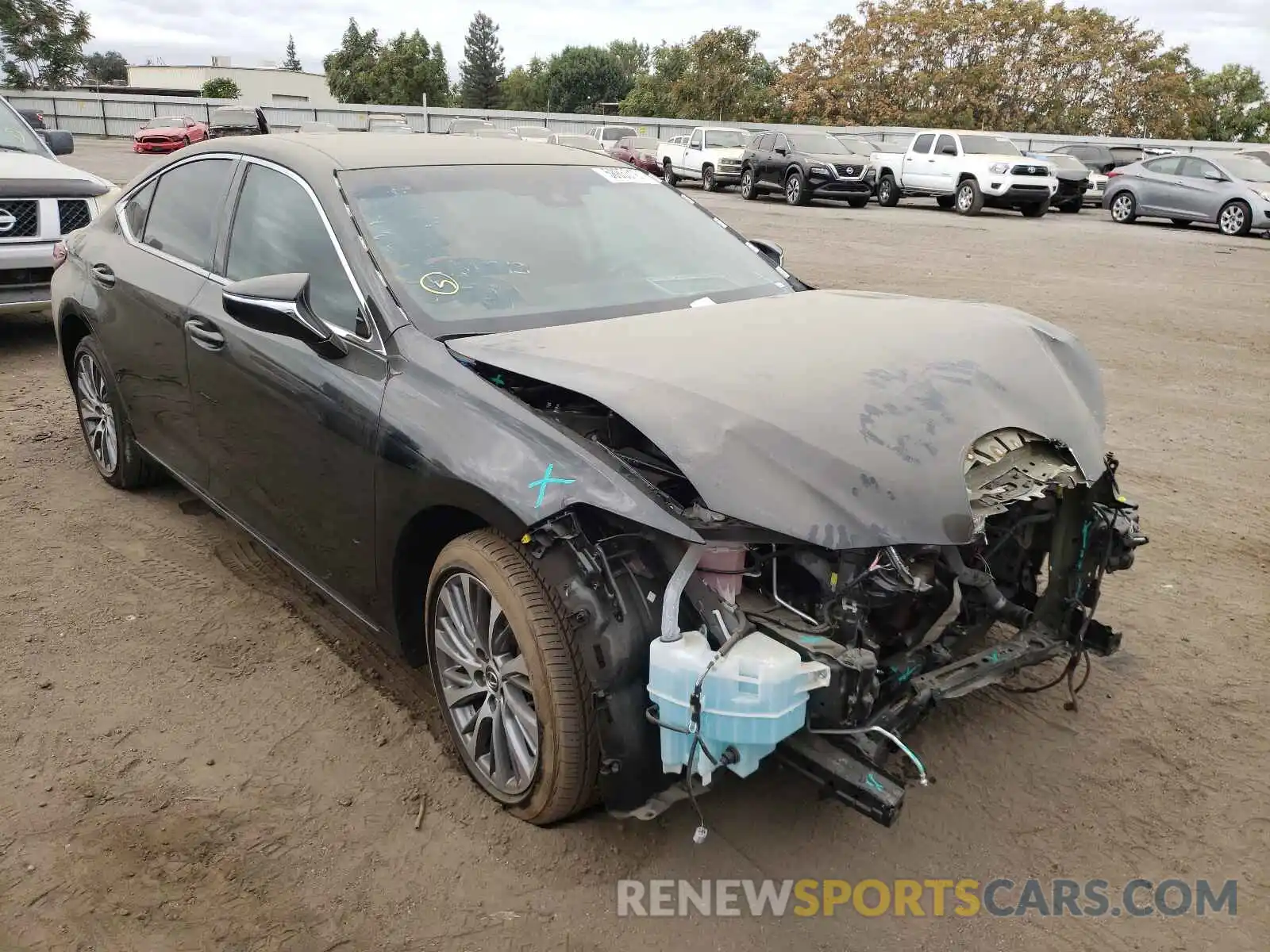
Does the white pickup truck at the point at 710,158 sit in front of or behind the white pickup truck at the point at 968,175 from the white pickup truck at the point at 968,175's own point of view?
behind

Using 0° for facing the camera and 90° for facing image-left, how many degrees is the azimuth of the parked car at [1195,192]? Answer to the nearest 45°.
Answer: approximately 315°

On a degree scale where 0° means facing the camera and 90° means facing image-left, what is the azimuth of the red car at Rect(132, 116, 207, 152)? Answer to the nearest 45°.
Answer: approximately 45°

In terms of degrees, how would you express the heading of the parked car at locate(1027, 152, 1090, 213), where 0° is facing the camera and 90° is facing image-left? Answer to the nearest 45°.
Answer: approximately 315°

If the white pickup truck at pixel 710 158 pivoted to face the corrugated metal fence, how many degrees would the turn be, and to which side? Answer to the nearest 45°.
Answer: approximately 180°

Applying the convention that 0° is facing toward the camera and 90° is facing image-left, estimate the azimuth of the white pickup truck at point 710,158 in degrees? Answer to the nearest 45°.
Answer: approximately 315°

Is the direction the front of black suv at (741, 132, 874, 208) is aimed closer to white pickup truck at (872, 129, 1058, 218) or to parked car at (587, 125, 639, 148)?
the white pickup truck

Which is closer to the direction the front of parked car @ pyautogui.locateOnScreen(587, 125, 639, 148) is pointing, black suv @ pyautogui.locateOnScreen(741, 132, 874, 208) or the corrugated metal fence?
the black suv

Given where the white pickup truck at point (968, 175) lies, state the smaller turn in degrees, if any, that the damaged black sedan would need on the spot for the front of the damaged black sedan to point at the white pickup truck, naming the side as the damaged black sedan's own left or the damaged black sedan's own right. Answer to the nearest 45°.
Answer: approximately 135° to the damaged black sedan's own left

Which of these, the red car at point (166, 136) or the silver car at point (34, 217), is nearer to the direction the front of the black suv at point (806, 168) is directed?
the silver car

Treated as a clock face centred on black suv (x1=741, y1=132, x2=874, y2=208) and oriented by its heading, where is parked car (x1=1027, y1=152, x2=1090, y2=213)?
The parked car is roughly at 10 o'clock from the black suv.

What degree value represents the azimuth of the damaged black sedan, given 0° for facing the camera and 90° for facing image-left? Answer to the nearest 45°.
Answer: approximately 315°
